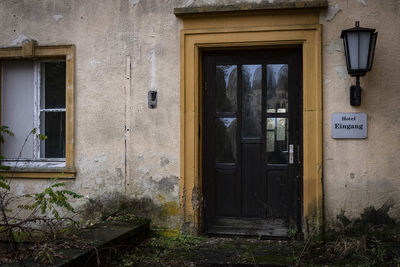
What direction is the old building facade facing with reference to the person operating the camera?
facing the viewer

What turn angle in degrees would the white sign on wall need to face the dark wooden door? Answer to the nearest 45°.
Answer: approximately 90° to its right

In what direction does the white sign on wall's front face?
toward the camera
